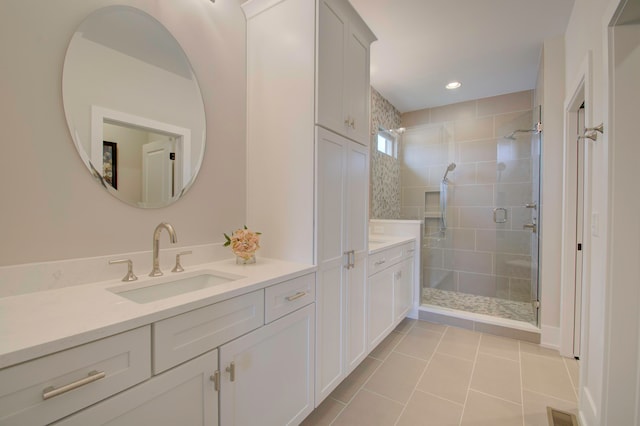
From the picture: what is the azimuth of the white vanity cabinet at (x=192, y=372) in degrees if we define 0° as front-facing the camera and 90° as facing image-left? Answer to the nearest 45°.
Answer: approximately 315°

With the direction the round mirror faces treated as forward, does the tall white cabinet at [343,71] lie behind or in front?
in front

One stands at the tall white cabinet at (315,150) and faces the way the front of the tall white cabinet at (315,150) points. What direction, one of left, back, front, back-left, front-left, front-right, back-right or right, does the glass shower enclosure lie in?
left

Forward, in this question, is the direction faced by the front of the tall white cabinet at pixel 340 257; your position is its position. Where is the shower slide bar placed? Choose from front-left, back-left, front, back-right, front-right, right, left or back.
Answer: left

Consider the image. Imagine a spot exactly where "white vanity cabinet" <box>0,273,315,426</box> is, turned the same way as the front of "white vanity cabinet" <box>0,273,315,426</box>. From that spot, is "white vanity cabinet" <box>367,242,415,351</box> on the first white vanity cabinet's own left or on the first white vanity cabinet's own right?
on the first white vanity cabinet's own left

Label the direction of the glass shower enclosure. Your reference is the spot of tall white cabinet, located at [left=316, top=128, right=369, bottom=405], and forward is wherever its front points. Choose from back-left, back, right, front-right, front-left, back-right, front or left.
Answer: left

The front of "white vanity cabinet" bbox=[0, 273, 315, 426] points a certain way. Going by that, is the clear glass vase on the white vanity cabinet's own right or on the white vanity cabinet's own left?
on the white vanity cabinet's own left

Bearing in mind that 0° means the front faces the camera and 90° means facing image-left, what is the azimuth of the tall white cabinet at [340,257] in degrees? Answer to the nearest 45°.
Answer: approximately 315°

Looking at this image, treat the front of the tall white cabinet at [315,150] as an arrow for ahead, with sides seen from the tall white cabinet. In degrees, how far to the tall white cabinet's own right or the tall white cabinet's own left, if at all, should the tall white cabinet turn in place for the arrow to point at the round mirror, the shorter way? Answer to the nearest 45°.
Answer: approximately 135° to the tall white cabinet's own right

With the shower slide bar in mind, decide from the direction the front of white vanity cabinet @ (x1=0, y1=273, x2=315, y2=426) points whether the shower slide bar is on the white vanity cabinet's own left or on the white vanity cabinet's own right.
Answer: on the white vanity cabinet's own left

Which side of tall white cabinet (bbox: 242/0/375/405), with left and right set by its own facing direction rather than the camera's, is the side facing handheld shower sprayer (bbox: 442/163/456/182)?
left
